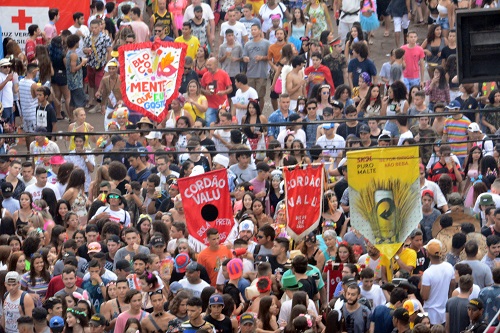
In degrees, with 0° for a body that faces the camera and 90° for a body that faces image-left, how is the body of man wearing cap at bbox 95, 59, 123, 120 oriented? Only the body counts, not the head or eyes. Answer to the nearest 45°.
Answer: approximately 0°

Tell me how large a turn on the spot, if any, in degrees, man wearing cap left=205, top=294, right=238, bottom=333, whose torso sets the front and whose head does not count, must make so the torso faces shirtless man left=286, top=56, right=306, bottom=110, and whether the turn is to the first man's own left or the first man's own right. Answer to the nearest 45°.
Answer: approximately 180°

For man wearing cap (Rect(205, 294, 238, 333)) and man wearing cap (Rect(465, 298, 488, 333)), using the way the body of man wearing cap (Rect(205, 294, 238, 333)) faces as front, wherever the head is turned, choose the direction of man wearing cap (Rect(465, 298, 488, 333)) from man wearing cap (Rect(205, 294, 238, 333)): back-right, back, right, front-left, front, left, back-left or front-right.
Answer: left

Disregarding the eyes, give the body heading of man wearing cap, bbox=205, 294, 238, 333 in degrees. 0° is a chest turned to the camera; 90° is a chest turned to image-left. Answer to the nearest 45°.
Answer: approximately 0°
